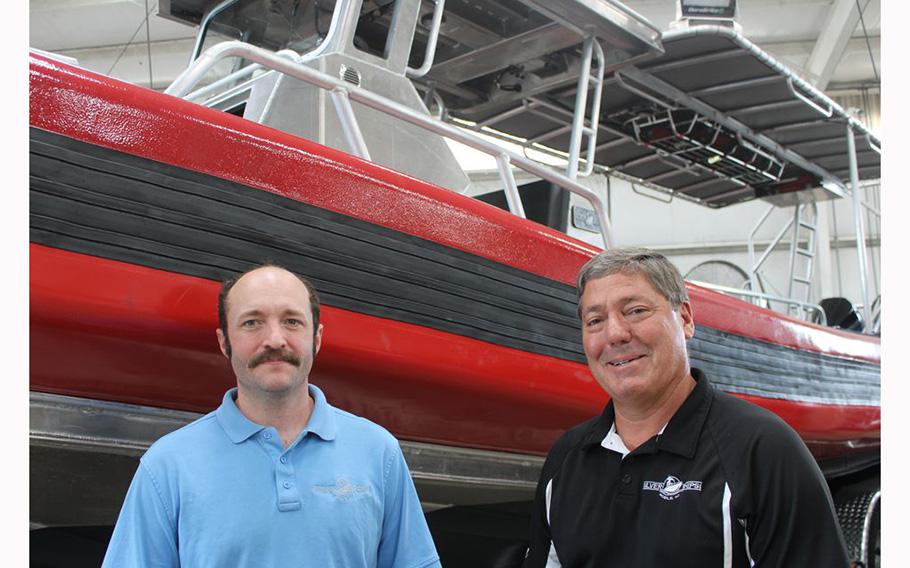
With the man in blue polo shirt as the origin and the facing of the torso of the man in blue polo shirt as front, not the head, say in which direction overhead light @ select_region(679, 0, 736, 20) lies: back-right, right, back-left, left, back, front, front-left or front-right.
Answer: back-left

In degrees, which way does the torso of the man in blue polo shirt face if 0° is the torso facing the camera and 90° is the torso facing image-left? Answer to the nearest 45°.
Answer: approximately 0°
